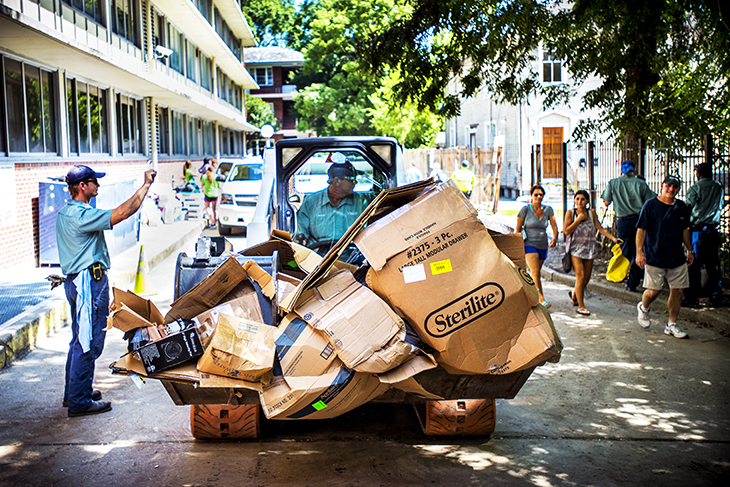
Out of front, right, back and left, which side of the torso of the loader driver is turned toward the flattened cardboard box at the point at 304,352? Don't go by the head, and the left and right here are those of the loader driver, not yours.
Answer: front

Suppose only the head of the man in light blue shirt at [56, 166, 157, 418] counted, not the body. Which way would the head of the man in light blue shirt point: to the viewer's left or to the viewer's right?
to the viewer's right

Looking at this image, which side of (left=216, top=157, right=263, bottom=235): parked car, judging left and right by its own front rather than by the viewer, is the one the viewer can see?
front

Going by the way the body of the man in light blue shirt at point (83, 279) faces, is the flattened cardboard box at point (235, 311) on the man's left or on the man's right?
on the man's right

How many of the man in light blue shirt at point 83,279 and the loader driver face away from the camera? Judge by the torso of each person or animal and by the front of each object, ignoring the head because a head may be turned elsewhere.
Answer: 0

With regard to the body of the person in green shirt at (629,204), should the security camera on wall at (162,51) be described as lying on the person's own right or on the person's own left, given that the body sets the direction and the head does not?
on the person's own left

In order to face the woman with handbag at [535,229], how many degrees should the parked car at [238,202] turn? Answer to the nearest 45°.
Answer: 0° — it already faces them

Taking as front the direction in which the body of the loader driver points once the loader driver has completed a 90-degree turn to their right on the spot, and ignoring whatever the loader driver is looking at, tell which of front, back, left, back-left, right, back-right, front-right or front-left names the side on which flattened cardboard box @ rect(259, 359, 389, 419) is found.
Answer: left

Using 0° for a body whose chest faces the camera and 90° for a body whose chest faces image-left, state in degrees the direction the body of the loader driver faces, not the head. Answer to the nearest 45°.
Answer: approximately 0°

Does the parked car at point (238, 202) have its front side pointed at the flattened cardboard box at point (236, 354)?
yes

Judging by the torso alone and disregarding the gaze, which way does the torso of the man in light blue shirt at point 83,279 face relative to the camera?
to the viewer's right

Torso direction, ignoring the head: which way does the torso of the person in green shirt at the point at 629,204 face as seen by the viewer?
away from the camera

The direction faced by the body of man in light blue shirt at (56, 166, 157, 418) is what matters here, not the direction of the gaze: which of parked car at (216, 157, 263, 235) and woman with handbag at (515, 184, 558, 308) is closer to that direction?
the woman with handbag

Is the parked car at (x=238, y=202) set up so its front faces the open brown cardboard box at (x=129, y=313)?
yes

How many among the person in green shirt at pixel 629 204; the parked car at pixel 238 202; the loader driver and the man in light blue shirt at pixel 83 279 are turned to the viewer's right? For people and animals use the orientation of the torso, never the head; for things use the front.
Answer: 1
